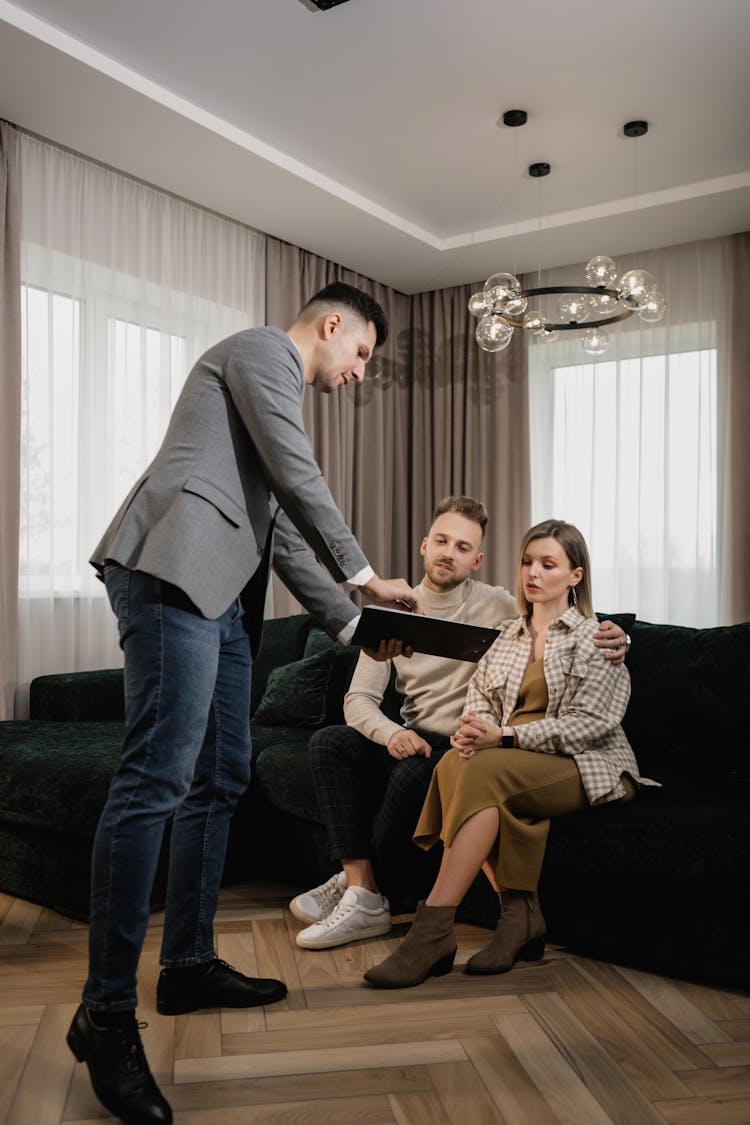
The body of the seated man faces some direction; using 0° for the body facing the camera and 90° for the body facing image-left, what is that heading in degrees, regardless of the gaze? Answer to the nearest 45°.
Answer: approximately 45°

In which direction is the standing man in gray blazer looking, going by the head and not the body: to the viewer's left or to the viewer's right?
to the viewer's right

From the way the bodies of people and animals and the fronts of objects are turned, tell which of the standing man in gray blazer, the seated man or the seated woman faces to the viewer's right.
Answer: the standing man in gray blazer

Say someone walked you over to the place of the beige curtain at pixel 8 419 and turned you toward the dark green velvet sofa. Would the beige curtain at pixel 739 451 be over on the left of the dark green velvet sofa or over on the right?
left

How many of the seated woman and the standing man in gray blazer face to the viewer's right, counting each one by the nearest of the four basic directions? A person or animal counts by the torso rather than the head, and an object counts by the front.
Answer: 1

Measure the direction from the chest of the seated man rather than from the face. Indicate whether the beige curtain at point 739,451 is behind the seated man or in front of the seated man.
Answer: behind

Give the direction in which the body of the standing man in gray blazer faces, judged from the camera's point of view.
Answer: to the viewer's right

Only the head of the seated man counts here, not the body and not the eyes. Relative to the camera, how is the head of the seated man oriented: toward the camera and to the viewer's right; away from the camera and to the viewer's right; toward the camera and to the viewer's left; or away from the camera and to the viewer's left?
toward the camera and to the viewer's left

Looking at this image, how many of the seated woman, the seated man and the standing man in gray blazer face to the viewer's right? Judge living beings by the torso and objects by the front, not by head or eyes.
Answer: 1

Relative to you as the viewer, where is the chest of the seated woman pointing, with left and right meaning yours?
facing the viewer and to the left of the viewer

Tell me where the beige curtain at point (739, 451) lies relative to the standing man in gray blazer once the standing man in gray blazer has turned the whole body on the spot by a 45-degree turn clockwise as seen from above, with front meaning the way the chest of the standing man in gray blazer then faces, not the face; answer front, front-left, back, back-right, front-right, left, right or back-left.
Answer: left

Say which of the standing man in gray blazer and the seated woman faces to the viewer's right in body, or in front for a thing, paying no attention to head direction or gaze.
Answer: the standing man in gray blazer

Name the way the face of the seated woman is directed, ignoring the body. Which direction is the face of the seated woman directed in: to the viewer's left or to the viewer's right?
to the viewer's left

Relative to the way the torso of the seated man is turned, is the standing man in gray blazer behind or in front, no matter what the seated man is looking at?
in front
